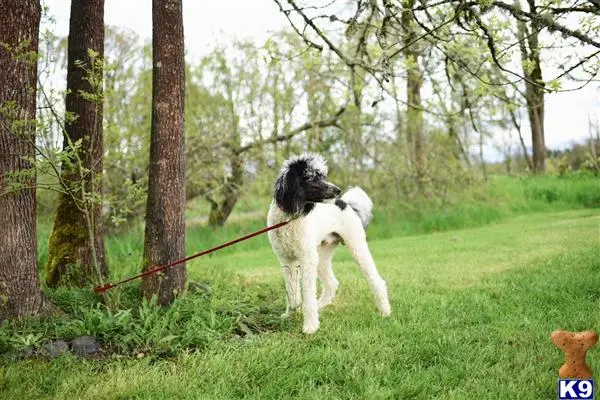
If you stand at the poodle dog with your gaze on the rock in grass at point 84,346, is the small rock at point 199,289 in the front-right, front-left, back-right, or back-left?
front-right

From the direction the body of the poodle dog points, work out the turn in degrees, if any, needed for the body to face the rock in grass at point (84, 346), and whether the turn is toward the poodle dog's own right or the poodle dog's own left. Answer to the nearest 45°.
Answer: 0° — it already faces it

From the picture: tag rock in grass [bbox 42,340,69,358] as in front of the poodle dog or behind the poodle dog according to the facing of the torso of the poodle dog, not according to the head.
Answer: in front

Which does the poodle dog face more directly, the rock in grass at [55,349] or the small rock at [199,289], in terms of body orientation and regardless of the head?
the rock in grass

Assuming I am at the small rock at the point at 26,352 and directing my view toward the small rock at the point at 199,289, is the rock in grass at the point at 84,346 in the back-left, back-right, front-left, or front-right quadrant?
front-right

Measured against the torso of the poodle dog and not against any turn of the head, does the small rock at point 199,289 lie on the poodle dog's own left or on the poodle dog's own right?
on the poodle dog's own right

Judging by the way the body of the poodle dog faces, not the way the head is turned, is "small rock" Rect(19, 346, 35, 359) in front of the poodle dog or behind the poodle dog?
in front

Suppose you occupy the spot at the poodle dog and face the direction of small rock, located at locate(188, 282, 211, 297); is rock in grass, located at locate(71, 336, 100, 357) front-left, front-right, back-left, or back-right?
front-left
